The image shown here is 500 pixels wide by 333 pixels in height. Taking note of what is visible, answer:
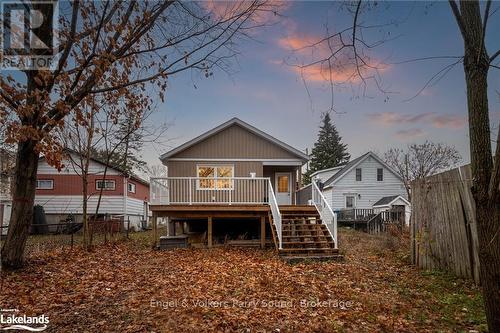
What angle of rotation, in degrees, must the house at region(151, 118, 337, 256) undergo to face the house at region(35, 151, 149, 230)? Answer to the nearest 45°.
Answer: approximately 135° to its right

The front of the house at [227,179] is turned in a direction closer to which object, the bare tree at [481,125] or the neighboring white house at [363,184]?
the bare tree

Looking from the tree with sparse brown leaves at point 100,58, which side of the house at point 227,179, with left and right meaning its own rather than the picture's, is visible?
front

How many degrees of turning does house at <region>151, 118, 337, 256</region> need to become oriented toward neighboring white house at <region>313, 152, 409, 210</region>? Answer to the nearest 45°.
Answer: approximately 135° to its left

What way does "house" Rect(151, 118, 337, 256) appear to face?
toward the camera

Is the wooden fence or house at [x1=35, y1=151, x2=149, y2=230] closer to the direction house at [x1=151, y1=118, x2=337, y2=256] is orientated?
the wooden fence
